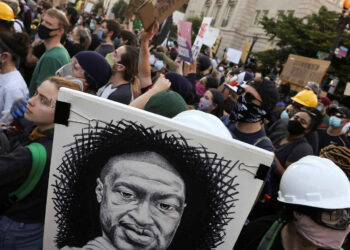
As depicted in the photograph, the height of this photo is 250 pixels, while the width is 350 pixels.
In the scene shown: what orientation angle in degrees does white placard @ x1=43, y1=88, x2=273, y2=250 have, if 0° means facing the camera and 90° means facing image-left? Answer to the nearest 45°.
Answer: approximately 0°

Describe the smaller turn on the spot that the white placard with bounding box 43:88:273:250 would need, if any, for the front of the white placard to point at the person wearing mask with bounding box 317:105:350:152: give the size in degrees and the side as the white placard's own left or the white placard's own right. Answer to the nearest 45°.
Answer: approximately 135° to the white placard's own left

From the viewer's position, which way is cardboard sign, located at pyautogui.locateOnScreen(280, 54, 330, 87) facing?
facing the viewer
